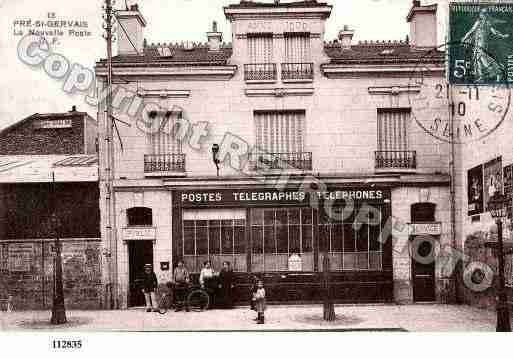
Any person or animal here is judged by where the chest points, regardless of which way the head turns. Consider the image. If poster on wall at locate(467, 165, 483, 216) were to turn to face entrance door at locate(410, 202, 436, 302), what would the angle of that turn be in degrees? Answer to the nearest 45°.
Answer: approximately 90° to its right

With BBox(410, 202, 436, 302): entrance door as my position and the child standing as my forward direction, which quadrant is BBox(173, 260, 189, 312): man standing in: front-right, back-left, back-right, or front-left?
front-right

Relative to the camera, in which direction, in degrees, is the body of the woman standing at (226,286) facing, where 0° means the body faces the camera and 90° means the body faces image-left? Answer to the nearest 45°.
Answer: approximately 0°

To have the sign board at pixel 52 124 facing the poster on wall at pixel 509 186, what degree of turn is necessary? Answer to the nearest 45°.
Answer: approximately 45° to its left

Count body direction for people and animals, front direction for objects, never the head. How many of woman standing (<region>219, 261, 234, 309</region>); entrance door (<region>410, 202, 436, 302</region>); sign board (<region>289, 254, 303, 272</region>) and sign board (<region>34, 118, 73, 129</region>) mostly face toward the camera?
4

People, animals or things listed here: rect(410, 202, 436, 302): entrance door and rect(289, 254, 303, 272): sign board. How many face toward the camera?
2

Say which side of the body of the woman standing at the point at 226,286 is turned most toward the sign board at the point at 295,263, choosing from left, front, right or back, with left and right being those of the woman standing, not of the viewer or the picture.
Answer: left

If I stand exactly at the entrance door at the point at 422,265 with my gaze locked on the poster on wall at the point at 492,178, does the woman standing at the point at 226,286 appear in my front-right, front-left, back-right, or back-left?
back-right

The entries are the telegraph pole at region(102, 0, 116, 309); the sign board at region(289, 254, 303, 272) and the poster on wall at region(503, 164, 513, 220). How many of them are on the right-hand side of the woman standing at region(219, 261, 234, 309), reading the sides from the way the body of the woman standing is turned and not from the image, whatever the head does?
1

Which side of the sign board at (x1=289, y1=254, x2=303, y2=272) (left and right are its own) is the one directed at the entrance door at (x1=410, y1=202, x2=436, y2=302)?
left

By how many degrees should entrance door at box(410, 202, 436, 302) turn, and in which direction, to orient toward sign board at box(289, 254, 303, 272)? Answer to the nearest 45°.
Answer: approximately 90° to its right

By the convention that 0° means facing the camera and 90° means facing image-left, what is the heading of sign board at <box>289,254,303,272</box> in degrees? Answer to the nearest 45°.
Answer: approximately 0°

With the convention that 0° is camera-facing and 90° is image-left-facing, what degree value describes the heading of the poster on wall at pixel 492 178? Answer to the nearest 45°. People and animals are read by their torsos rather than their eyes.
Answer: approximately 45°

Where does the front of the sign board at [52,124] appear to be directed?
toward the camera

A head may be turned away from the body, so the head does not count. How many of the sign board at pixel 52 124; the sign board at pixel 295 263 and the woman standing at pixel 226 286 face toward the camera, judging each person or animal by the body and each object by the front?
3

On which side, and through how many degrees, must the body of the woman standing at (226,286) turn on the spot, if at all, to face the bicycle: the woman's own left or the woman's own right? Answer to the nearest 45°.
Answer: approximately 45° to the woman's own right

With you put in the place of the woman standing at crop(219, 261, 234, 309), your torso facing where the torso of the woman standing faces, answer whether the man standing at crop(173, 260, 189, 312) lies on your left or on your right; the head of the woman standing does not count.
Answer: on your right
